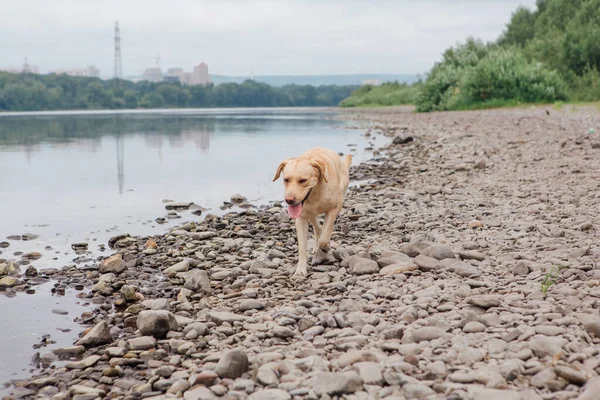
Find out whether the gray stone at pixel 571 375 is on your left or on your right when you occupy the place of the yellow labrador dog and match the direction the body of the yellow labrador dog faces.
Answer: on your left

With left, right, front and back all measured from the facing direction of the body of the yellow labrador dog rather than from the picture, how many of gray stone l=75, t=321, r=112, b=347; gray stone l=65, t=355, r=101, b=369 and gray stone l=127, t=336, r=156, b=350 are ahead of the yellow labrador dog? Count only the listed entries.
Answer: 3

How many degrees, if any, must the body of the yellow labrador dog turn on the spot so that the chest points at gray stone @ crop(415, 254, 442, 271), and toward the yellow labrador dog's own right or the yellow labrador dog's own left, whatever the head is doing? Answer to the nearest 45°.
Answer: approximately 90° to the yellow labrador dog's own left

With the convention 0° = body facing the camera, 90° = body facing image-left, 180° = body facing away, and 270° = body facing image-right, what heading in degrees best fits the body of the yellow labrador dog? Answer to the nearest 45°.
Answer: approximately 45°

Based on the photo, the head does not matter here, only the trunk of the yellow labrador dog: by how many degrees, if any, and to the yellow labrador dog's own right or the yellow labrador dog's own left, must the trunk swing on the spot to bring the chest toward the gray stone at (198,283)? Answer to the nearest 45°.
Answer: approximately 45° to the yellow labrador dog's own right

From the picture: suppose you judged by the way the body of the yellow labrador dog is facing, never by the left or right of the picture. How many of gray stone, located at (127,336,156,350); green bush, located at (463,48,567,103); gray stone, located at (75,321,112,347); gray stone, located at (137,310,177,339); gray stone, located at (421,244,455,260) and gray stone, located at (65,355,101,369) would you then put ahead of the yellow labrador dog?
4

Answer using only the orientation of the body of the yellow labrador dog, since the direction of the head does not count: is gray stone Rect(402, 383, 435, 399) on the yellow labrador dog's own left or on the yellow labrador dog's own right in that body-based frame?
on the yellow labrador dog's own left

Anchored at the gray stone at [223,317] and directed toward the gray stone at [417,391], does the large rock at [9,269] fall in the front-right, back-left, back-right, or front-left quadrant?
back-right

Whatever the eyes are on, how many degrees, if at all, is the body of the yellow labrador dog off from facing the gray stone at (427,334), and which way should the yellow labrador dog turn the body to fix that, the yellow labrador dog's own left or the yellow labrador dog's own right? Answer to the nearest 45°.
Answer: approximately 45° to the yellow labrador dog's own left

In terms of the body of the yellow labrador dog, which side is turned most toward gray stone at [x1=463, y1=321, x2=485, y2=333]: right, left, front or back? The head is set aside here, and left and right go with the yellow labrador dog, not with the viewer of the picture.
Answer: left

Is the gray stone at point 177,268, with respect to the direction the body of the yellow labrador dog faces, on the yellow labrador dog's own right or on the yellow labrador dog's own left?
on the yellow labrador dog's own right
